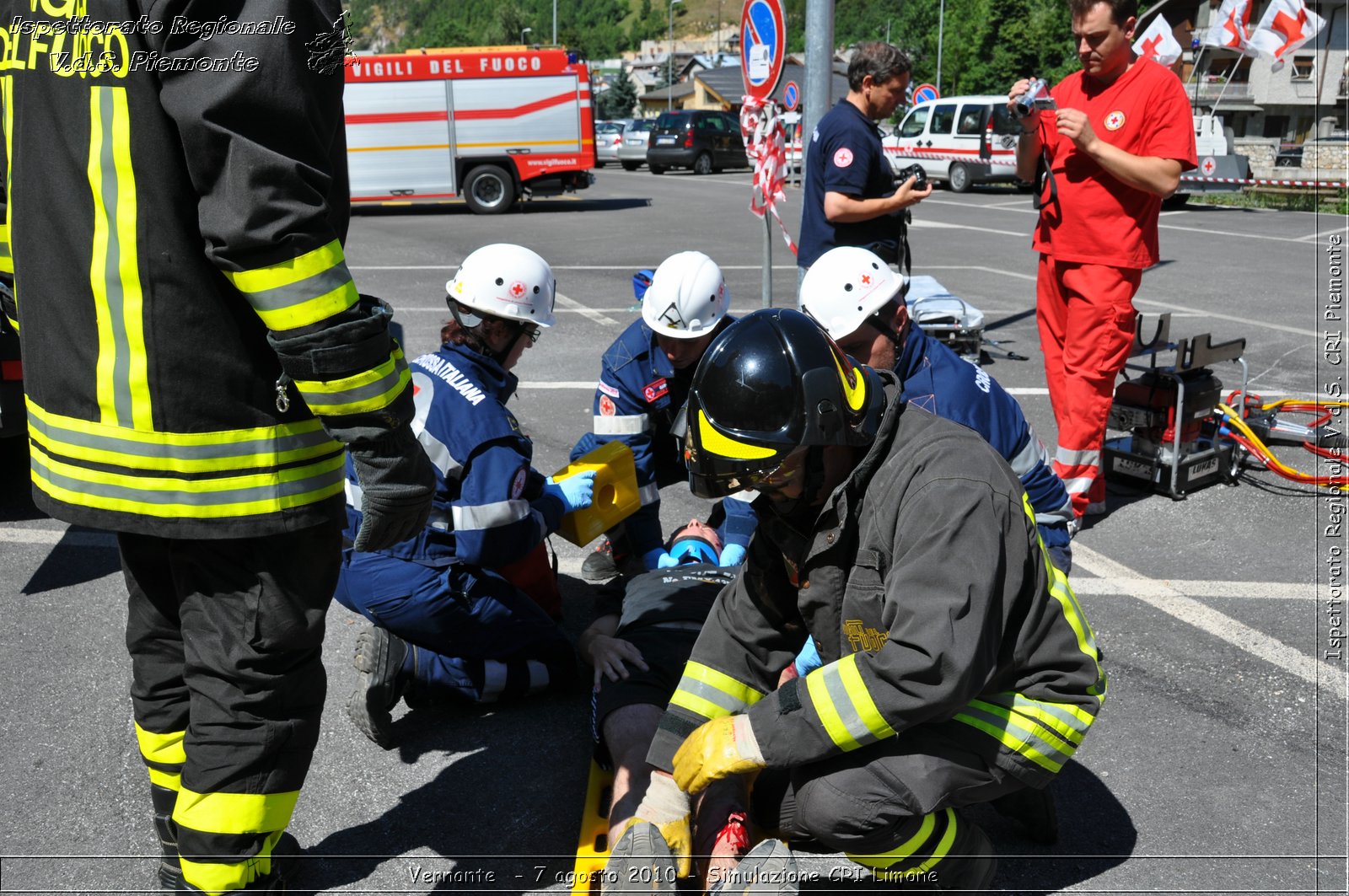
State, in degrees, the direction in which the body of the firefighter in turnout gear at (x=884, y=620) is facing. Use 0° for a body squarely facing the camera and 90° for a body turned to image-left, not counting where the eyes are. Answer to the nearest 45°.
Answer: approximately 45°

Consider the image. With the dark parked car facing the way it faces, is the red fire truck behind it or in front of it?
behind

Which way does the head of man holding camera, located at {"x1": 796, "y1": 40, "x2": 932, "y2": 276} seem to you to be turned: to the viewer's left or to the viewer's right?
to the viewer's right

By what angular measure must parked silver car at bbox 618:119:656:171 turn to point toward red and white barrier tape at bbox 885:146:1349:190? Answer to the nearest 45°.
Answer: approximately 90° to its right

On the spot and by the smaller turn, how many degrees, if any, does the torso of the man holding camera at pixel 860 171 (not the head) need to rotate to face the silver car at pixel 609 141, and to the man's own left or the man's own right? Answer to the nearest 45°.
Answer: approximately 90° to the man's own left
